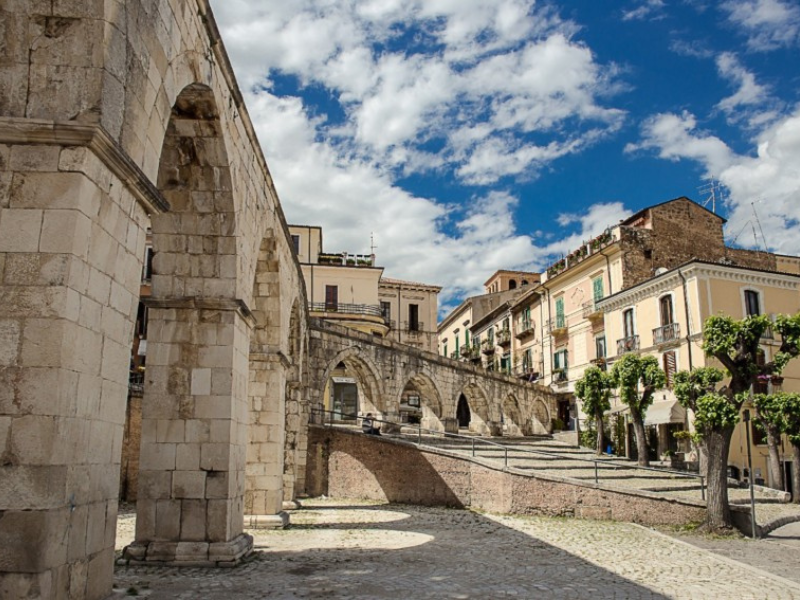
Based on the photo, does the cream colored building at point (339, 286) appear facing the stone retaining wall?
yes

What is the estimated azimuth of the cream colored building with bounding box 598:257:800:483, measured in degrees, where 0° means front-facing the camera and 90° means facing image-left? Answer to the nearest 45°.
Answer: approximately 45°

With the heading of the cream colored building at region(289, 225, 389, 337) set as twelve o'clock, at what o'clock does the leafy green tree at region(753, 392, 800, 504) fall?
The leafy green tree is roughly at 11 o'clock from the cream colored building.

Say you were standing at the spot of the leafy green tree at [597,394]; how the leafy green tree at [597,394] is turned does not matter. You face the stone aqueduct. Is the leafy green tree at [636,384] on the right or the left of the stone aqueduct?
left

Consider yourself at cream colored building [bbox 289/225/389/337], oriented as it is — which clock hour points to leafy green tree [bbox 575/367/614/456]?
The leafy green tree is roughly at 11 o'clock from the cream colored building.

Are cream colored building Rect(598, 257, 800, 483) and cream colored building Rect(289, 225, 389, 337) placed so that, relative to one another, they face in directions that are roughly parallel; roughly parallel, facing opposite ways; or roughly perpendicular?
roughly perpendicular

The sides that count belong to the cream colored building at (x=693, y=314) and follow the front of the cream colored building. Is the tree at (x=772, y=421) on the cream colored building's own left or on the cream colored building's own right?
on the cream colored building's own left

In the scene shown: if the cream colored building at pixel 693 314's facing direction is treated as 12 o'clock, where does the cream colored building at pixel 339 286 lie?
the cream colored building at pixel 339 286 is roughly at 2 o'clock from the cream colored building at pixel 693 314.

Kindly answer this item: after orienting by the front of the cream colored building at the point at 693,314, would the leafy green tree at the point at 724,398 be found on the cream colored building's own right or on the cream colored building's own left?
on the cream colored building's own left

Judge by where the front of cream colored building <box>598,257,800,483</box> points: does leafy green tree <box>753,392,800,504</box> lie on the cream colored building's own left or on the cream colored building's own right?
on the cream colored building's own left

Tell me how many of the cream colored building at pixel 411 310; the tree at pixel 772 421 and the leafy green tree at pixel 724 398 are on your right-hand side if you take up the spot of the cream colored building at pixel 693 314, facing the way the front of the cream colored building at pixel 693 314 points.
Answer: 1

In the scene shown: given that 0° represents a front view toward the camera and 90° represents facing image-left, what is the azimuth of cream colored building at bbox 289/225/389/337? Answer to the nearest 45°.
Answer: approximately 0°

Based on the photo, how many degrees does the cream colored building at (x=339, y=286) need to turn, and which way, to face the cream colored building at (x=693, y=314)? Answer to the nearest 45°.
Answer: approximately 45° to its left

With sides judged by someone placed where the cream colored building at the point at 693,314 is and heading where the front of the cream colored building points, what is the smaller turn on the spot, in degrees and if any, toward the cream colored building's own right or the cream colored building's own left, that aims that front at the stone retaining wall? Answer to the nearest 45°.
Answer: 0° — it already faces it
